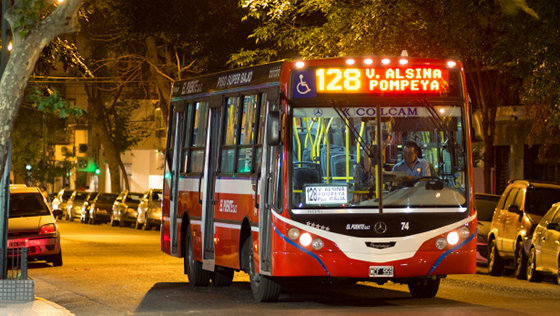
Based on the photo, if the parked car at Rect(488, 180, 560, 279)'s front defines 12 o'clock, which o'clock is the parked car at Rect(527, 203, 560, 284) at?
the parked car at Rect(527, 203, 560, 284) is roughly at 1 o'clock from the parked car at Rect(488, 180, 560, 279).

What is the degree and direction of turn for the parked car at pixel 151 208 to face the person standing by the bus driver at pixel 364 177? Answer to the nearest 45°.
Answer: approximately 45° to its left

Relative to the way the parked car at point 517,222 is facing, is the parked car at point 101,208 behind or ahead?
behind

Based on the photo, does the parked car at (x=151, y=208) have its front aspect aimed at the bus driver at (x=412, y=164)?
no

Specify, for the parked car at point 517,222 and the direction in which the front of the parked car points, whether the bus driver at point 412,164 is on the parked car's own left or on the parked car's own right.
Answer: on the parked car's own right

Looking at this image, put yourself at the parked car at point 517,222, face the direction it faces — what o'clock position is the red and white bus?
The red and white bus is roughly at 2 o'clock from the parked car.

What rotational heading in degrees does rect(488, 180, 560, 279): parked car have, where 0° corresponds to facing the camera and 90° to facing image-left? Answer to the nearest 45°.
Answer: approximately 315°

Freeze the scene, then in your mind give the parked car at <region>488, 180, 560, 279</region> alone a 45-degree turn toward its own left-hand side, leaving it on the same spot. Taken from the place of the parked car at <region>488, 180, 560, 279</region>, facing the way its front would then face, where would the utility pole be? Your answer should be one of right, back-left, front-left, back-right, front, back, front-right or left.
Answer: back-right

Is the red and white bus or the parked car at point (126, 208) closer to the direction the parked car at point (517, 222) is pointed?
the red and white bus

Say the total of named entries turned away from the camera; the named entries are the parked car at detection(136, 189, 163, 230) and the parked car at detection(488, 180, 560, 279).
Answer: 0

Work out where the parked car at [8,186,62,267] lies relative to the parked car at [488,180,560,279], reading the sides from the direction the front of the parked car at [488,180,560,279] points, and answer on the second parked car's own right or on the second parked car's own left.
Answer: on the second parked car's own right

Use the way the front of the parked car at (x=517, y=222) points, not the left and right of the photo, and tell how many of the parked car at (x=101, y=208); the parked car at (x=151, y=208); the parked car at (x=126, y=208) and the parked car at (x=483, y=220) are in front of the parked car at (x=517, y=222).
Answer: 0
